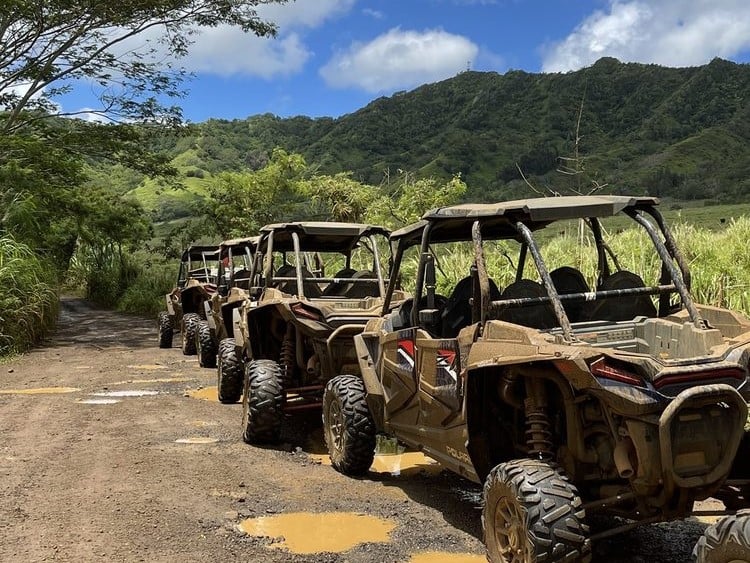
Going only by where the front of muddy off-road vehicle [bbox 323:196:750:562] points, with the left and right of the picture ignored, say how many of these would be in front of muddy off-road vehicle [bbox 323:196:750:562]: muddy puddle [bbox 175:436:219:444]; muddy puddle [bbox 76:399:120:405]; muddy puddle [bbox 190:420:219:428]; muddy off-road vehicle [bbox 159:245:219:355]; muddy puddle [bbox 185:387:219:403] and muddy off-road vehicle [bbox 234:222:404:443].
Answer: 6

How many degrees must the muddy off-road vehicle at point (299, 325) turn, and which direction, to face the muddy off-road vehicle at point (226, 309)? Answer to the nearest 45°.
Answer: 0° — it already faces it

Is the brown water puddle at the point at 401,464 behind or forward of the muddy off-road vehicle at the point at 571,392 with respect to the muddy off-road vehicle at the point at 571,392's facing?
forward

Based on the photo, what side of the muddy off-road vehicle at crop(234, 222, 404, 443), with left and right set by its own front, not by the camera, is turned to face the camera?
back

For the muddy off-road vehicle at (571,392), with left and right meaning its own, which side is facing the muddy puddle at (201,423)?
front

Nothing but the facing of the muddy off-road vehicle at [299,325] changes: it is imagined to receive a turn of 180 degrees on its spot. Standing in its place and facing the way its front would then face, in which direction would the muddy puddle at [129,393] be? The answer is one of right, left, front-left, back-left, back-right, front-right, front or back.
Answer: back-right

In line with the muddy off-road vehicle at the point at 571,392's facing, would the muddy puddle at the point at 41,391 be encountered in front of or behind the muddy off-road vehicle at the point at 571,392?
in front

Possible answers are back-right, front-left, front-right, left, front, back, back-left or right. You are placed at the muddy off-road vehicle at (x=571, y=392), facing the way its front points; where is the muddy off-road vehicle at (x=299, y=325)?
front

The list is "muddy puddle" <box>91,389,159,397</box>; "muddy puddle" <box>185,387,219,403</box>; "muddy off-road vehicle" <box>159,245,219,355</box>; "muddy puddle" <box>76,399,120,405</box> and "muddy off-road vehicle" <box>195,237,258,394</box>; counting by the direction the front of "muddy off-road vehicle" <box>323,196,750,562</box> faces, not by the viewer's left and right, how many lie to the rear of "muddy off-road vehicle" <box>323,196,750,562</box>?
0

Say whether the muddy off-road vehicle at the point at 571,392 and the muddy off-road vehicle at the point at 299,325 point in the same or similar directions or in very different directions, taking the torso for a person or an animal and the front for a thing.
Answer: same or similar directions

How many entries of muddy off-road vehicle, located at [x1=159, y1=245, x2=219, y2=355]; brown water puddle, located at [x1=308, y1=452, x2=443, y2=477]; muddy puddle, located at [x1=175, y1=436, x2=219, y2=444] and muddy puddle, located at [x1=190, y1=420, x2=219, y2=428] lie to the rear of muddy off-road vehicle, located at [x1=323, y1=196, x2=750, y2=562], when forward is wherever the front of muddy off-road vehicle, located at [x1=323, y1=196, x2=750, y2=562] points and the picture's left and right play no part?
0

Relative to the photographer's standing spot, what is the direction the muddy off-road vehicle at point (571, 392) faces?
facing away from the viewer and to the left of the viewer

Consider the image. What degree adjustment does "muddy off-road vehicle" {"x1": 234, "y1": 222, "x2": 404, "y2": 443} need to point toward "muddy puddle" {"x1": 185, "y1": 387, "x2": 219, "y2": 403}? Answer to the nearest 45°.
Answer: approximately 45° to its left

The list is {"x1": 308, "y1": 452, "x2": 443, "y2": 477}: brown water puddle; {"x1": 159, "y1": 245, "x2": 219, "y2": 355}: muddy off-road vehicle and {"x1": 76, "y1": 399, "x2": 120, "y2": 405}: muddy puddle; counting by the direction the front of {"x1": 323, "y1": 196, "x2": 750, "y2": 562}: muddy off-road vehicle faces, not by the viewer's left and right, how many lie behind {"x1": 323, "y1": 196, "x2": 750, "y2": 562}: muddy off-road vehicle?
0

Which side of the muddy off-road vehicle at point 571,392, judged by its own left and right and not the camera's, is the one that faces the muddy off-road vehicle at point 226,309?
front

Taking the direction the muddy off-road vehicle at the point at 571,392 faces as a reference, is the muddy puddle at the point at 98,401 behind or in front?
in front
